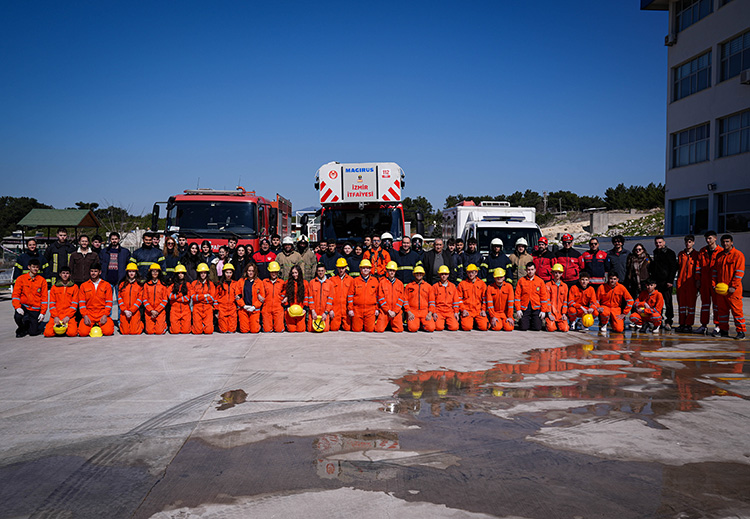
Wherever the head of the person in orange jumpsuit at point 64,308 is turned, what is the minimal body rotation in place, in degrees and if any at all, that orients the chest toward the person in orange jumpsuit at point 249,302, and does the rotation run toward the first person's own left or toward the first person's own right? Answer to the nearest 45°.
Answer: approximately 90° to the first person's own left

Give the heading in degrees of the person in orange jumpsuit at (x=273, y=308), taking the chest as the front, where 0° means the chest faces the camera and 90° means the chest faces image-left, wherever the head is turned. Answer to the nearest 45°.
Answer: approximately 0°

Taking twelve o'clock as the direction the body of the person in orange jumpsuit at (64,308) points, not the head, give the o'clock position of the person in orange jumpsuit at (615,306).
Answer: the person in orange jumpsuit at (615,306) is roughly at 10 o'clock from the person in orange jumpsuit at (64,308).

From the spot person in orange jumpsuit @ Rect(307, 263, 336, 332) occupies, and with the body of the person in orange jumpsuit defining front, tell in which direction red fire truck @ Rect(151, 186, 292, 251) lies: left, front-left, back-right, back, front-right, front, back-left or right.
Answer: back-right

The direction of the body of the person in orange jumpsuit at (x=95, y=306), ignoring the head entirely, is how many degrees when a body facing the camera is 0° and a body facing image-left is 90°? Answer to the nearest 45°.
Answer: approximately 0°
